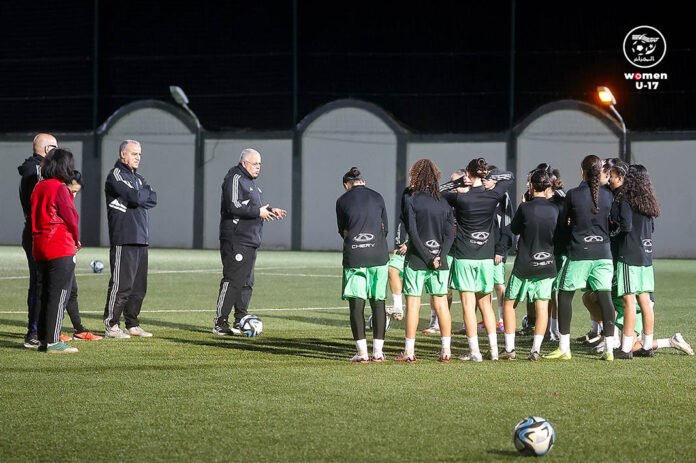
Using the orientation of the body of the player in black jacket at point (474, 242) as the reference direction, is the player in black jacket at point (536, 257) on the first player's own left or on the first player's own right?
on the first player's own right

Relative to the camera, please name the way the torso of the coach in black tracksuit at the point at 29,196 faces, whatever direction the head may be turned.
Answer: to the viewer's right

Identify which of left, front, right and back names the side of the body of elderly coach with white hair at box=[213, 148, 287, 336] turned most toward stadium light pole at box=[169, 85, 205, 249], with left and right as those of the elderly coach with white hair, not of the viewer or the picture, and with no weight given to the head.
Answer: left

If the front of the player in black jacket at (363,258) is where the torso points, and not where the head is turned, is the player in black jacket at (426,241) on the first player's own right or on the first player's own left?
on the first player's own right

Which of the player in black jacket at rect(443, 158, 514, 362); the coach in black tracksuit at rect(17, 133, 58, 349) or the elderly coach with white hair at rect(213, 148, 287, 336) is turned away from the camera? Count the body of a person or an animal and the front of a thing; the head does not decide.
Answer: the player in black jacket

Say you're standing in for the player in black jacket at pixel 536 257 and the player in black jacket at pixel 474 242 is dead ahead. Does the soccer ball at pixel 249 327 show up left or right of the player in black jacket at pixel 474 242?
right

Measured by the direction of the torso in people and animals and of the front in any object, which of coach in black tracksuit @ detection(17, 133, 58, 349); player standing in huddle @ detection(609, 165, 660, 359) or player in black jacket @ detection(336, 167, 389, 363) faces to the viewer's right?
the coach in black tracksuit

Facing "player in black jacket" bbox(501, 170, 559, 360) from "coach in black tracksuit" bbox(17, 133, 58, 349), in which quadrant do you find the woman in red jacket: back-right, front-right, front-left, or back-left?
front-right

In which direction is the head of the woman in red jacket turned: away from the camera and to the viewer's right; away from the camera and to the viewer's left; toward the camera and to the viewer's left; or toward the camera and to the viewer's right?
away from the camera and to the viewer's right

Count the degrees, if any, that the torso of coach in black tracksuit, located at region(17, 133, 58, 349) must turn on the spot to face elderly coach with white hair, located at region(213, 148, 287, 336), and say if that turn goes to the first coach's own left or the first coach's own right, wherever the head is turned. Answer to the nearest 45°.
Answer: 0° — they already face them

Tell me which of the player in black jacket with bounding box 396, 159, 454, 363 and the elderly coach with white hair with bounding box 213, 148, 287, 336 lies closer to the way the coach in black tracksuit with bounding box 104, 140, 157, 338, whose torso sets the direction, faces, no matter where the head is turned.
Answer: the player in black jacket

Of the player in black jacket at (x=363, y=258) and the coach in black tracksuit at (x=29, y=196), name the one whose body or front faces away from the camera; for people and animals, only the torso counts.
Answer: the player in black jacket

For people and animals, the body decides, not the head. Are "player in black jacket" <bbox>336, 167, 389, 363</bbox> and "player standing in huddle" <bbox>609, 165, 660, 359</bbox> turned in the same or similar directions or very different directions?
same or similar directions

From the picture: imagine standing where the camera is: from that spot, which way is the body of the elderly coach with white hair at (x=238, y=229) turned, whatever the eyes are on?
to the viewer's right

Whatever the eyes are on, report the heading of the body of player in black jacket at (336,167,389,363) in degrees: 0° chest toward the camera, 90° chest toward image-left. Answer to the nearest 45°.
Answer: approximately 180°

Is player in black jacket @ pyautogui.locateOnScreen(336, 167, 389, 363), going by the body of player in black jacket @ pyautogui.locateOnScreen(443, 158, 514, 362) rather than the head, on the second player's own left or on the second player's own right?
on the second player's own left
